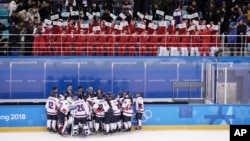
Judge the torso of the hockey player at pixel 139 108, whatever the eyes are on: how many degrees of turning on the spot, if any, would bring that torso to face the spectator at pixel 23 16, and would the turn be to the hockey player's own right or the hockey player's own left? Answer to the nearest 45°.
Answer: approximately 45° to the hockey player's own right

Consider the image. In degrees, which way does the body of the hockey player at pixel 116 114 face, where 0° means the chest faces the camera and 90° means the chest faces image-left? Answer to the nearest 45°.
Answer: approximately 135°

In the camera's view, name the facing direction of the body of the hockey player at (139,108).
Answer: to the viewer's left

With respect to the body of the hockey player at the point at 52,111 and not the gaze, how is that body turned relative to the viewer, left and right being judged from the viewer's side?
facing away from the viewer and to the right of the viewer

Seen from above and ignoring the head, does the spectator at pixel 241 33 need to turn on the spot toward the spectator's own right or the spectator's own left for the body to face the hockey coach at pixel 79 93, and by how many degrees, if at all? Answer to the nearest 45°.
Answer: approximately 45° to the spectator's own right

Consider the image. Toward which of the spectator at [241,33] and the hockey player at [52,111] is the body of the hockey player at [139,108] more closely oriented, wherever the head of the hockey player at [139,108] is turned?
the hockey player

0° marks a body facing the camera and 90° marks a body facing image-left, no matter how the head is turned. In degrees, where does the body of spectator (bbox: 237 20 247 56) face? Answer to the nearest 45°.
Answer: approximately 0°

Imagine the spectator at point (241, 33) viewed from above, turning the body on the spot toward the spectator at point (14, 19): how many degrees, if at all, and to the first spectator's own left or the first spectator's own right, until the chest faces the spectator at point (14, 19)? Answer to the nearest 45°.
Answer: approximately 90° to the first spectator's own right

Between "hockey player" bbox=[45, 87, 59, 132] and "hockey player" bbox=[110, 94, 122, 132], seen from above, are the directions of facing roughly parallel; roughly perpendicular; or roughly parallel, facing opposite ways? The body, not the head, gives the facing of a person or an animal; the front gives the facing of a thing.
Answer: roughly perpendicular
